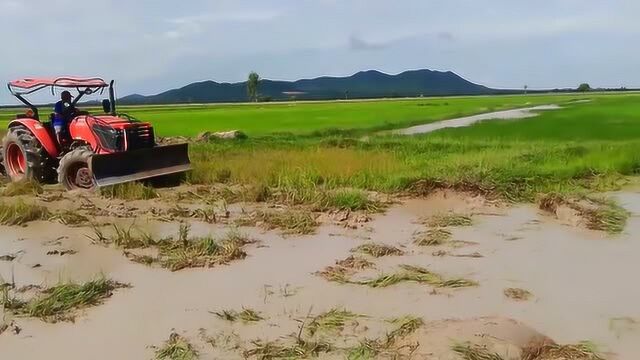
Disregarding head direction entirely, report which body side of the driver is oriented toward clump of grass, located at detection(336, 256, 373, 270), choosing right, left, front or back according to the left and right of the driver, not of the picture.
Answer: front

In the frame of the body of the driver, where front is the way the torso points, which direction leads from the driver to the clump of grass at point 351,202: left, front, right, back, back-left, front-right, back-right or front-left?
front

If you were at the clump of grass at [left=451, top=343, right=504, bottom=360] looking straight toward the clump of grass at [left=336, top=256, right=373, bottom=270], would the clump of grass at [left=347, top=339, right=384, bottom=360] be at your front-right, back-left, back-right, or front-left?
front-left

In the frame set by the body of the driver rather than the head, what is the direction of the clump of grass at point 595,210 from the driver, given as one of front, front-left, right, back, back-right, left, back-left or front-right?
front

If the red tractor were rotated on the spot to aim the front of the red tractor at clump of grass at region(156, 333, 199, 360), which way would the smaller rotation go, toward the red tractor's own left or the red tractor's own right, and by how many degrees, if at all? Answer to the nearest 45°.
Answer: approximately 45° to the red tractor's own right

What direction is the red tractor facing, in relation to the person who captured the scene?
facing the viewer and to the right of the viewer

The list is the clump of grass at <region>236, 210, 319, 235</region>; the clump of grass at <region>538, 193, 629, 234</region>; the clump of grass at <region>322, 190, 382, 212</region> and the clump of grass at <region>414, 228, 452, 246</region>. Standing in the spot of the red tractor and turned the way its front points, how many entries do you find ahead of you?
4

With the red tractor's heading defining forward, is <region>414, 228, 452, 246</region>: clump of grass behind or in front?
in front

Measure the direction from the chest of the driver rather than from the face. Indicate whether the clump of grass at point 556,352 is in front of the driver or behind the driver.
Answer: in front

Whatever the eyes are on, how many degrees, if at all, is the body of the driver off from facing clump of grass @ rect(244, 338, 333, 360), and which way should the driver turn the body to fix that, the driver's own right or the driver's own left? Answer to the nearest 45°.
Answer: approximately 45° to the driver's own right

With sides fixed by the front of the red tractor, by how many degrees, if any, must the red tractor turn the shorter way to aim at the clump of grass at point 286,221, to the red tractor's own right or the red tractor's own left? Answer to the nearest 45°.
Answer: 0° — it already faces it

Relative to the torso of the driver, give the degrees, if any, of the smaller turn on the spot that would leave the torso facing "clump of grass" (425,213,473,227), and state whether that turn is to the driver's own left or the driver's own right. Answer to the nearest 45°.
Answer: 0° — they already face it

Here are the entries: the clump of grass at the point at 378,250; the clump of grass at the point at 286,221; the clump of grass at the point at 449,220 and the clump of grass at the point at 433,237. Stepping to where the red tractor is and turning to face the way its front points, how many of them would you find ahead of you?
4

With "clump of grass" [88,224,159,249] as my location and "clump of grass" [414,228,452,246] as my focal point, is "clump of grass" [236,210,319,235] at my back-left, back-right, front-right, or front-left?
front-left

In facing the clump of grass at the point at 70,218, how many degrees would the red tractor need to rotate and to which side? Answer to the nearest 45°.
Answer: approximately 45° to its right

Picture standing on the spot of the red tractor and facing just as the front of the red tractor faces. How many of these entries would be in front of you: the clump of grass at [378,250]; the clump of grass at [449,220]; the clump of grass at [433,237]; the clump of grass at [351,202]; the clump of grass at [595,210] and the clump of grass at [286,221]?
6

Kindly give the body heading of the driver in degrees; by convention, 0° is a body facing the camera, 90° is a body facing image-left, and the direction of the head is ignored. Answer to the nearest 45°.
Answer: approximately 315°

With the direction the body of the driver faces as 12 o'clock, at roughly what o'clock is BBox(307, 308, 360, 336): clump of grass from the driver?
The clump of grass is roughly at 1 o'clock from the driver.

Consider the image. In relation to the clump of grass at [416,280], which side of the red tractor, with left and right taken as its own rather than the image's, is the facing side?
front

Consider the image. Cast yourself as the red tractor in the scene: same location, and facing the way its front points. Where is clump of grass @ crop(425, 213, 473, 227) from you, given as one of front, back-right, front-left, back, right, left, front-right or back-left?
front
